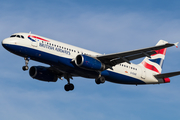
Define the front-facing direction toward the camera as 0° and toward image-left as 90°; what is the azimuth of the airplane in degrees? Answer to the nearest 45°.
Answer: approximately 45°
